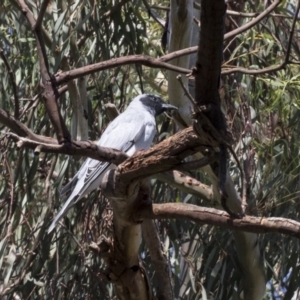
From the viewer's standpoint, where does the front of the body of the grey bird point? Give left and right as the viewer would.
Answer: facing to the right of the viewer
